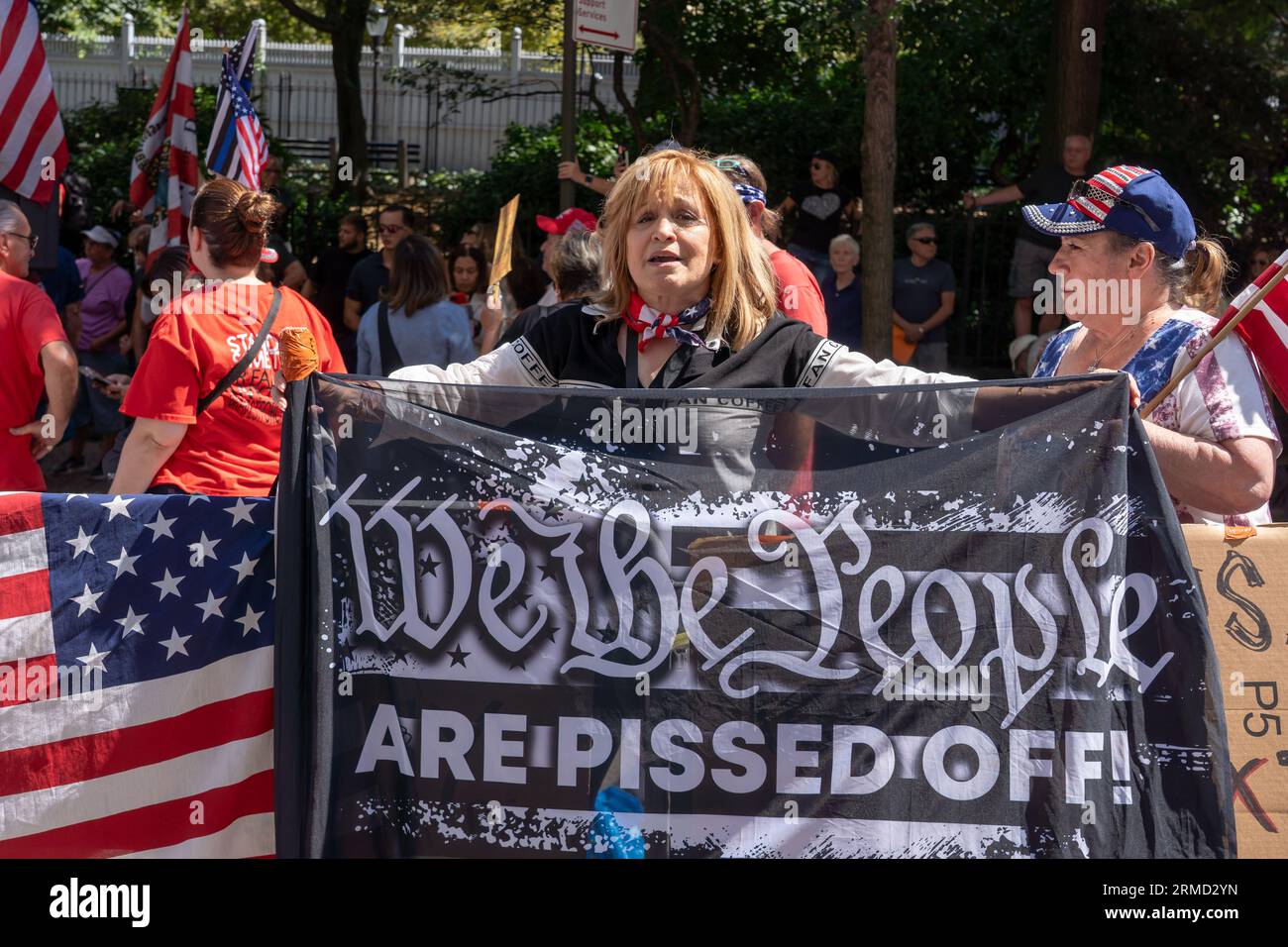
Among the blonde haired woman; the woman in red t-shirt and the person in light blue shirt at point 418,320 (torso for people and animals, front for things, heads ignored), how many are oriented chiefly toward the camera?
1

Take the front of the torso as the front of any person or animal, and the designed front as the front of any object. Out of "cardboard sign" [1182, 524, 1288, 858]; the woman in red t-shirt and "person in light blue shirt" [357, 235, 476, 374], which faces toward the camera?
the cardboard sign

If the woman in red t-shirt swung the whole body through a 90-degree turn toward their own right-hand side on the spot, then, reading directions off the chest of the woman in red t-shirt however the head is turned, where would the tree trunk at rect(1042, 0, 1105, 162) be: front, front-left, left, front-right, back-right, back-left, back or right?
front

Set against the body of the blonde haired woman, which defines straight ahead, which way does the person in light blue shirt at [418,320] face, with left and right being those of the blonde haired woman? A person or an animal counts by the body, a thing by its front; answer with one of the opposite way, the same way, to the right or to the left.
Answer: the opposite way

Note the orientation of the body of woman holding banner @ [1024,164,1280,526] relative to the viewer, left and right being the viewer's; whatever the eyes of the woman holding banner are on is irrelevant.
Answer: facing the viewer and to the left of the viewer

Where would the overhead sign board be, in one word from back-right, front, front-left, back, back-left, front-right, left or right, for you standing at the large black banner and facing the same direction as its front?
back

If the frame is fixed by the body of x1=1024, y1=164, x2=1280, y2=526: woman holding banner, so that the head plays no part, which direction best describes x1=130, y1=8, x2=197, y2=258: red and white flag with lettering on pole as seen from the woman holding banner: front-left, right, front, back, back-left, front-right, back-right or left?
right

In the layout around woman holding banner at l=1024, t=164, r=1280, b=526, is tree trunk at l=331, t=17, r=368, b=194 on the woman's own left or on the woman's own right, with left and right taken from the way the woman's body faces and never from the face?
on the woman's own right

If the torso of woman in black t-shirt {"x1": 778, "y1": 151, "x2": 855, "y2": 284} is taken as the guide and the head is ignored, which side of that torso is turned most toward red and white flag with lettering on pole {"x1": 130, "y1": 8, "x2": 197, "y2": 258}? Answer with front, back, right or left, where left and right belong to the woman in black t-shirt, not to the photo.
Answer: right

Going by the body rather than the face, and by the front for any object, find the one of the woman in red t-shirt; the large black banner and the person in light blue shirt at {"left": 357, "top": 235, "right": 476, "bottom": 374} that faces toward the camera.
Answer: the large black banner

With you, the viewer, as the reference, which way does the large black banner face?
facing the viewer

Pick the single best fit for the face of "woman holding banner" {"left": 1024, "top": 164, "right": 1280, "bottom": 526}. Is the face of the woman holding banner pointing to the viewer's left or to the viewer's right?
to the viewer's left

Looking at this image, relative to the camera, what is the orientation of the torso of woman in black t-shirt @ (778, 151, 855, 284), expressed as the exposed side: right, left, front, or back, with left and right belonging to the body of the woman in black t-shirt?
front

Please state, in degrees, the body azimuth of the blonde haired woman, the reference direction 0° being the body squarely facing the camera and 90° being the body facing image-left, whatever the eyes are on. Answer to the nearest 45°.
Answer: approximately 0°
